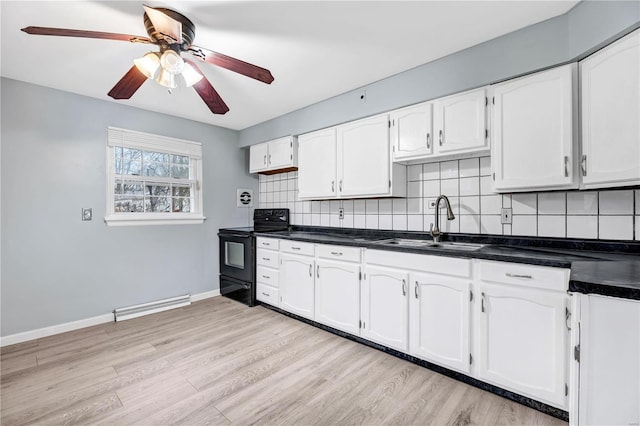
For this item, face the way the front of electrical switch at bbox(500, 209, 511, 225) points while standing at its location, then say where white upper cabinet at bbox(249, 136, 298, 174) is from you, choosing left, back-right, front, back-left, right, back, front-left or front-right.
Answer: right

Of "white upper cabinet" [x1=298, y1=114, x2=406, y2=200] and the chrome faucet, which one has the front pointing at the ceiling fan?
the white upper cabinet

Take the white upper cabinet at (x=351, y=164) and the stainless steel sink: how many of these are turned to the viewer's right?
0

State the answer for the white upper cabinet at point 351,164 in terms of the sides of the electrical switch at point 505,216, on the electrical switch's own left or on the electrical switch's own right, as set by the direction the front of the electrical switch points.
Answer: on the electrical switch's own right

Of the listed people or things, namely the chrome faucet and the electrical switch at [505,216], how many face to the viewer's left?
0

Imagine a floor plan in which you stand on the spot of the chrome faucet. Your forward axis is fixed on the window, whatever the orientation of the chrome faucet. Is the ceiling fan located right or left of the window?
left

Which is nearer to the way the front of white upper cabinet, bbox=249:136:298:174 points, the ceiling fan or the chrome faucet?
the ceiling fan

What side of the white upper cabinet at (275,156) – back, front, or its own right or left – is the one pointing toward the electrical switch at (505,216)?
left

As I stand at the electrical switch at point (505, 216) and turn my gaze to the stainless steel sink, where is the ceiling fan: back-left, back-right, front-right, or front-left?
front-left

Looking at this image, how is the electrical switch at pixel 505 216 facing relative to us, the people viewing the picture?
facing the viewer

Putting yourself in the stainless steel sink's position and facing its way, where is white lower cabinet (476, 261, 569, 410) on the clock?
The white lower cabinet is roughly at 9 o'clock from the stainless steel sink.

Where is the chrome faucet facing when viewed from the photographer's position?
facing the viewer and to the right of the viewer

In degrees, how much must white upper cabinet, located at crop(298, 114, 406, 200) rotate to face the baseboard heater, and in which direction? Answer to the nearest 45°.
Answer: approximately 45° to its right
